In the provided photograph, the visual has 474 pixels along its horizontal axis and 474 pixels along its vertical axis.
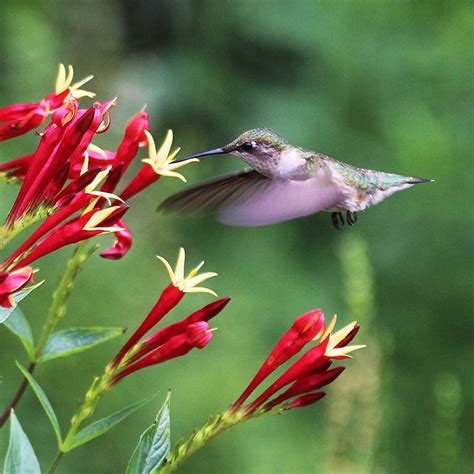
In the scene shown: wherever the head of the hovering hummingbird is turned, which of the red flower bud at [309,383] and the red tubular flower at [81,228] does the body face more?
the red tubular flower

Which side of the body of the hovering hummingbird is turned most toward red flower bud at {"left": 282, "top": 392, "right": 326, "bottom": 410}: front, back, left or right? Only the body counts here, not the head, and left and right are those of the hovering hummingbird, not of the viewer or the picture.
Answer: left

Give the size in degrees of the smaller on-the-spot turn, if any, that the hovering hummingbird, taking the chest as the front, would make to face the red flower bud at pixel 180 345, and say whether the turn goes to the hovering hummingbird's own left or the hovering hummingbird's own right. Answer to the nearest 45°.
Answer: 0° — it already faces it

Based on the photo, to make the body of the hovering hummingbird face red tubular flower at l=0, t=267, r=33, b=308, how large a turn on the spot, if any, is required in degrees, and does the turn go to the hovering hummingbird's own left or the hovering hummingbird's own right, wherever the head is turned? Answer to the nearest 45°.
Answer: approximately 45° to the hovering hummingbird's own left

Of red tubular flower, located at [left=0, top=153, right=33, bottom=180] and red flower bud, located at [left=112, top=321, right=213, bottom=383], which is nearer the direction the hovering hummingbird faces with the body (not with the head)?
the red tubular flower

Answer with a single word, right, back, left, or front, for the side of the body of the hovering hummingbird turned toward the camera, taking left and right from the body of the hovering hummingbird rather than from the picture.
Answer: left
